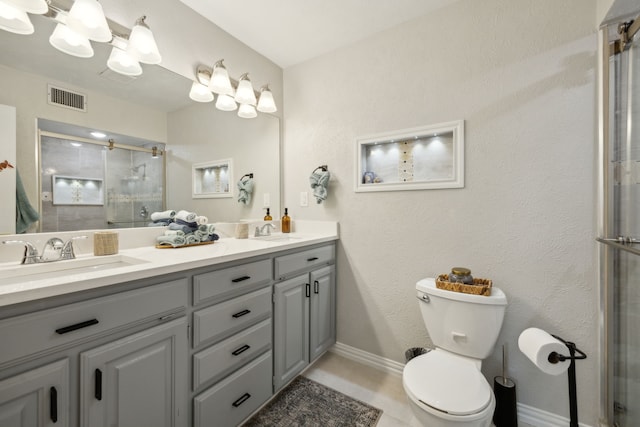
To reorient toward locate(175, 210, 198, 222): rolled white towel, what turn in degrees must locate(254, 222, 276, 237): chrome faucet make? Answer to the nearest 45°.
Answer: approximately 90° to its right

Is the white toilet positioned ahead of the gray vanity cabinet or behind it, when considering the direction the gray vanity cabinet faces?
ahead

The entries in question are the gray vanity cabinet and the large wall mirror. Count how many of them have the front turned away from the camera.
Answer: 0

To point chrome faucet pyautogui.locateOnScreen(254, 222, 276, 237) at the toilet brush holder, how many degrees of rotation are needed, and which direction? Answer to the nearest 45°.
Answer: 0° — it already faces it

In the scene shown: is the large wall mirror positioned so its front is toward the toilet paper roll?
yes

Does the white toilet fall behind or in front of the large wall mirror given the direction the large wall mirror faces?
in front

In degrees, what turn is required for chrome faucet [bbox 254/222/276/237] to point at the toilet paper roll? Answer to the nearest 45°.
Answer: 0° — it already faces it

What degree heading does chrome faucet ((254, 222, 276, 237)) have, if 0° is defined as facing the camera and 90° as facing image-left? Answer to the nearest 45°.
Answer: approximately 315°

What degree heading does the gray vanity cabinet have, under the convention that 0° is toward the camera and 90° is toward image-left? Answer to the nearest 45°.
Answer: approximately 315°
